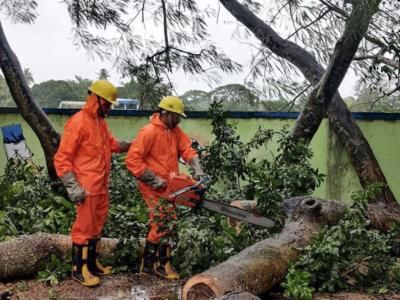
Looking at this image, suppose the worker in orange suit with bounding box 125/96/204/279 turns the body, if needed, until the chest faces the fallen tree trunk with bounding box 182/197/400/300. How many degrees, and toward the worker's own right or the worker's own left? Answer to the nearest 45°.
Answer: approximately 45° to the worker's own left

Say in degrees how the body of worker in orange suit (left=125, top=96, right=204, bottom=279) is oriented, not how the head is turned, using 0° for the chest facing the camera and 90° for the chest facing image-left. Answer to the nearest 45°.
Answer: approximately 315°

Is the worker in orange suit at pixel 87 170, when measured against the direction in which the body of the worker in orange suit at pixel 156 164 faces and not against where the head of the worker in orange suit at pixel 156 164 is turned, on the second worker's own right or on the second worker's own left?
on the second worker's own right

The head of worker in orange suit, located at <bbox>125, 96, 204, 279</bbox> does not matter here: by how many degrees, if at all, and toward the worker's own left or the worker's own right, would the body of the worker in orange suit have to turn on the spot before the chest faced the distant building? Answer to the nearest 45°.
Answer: approximately 135° to the worker's own left

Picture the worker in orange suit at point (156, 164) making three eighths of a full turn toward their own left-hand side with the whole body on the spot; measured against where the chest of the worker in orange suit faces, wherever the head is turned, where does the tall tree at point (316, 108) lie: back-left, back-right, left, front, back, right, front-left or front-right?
front-right

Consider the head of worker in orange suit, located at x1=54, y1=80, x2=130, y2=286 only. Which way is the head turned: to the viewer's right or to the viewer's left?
to the viewer's right

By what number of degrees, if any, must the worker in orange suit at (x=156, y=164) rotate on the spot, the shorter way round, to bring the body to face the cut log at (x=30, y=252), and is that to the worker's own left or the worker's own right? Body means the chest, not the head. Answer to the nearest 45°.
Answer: approximately 135° to the worker's own right
